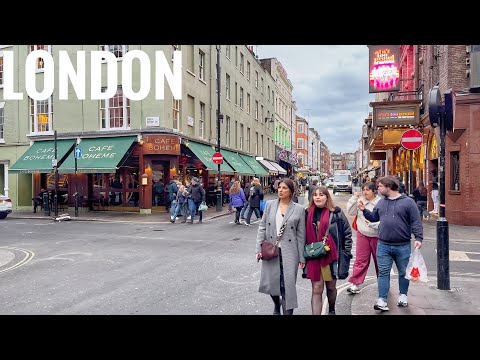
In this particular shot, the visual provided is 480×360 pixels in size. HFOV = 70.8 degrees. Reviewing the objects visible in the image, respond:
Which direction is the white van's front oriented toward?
toward the camera

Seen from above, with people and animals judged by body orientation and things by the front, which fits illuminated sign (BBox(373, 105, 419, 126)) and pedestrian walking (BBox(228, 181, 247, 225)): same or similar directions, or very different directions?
very different directions

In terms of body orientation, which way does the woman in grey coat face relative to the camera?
toward the camera

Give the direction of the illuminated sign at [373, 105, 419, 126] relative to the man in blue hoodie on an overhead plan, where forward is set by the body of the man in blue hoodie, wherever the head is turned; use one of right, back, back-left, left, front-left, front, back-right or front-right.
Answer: back-right

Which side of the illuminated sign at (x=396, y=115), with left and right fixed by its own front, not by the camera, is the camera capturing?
front

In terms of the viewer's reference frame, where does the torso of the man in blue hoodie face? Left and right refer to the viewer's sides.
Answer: facing the viewer and to the left of the viewer

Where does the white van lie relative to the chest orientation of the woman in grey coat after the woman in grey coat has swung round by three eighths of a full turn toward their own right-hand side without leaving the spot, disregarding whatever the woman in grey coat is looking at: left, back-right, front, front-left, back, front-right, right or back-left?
front-right

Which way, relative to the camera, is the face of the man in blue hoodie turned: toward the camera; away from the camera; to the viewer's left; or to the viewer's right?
to the viewer's left

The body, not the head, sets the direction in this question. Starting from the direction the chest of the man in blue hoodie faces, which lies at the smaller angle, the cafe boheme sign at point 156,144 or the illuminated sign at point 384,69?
the cafe boheme sign

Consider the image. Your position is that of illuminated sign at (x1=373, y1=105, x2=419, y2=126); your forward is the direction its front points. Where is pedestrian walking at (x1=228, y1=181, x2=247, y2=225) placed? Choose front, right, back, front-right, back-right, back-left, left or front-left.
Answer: front-right

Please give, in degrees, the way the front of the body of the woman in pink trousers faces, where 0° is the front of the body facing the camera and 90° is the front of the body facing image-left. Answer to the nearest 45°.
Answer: approximately 45°

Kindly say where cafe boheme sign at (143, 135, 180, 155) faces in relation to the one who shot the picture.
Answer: facing the viewer
